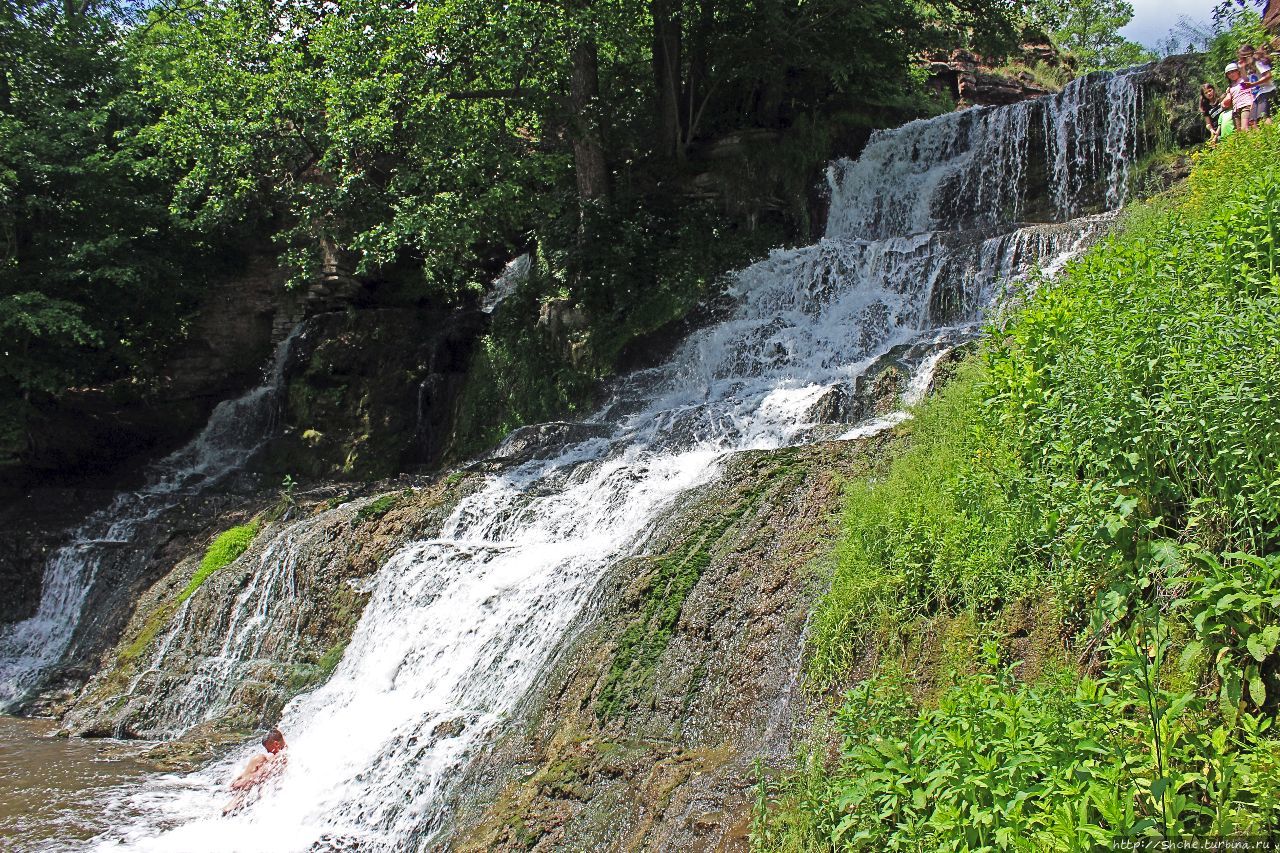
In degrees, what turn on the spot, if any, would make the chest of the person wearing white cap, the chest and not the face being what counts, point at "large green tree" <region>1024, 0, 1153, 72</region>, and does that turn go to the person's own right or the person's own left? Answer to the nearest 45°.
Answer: approximately 135° to the person's own right

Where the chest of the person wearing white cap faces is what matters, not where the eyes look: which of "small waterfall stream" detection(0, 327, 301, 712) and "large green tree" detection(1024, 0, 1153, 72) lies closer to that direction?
the small waterfall stream

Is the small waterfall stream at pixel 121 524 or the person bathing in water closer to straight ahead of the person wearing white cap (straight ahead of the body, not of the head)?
the person bathing in water

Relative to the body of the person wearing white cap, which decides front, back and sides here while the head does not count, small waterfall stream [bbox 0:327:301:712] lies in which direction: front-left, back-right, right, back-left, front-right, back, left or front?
front-right

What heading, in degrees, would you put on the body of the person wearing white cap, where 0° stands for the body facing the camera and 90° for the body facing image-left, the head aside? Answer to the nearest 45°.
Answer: approximately 45°

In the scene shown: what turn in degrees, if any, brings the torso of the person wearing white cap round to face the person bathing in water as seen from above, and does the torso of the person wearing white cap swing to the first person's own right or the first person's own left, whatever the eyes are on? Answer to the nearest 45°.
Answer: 0° — they already face them
